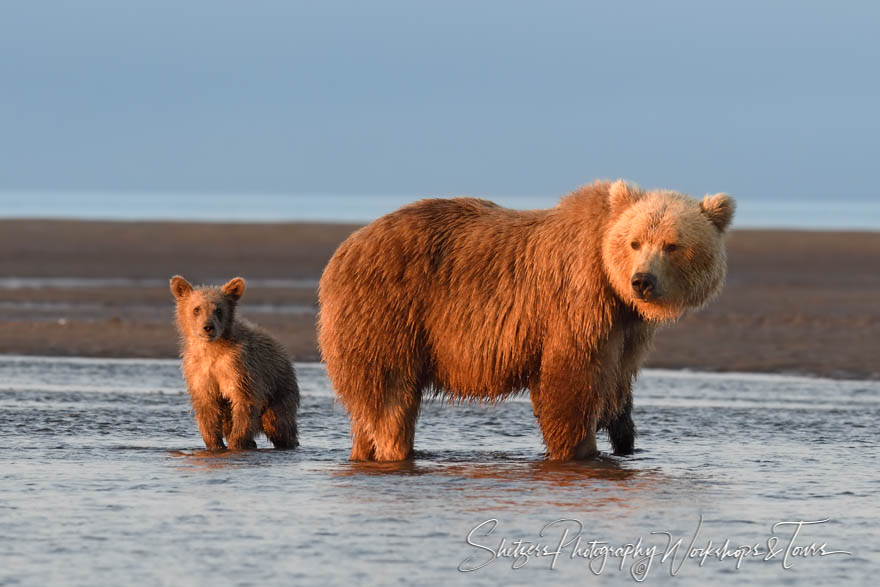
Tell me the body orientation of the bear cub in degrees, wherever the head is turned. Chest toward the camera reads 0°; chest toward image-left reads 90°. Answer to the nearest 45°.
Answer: approximately 45°

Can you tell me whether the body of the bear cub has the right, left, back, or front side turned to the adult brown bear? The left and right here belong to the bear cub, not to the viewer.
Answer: left

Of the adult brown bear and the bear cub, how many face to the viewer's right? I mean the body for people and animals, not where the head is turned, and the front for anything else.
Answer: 1

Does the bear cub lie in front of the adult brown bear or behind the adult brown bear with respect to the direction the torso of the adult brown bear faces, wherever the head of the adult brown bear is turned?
behind

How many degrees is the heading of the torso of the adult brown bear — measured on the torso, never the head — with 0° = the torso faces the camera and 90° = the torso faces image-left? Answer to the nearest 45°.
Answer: approximately 270°

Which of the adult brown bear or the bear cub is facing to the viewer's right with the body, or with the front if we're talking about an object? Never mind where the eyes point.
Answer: the adult brown bear
